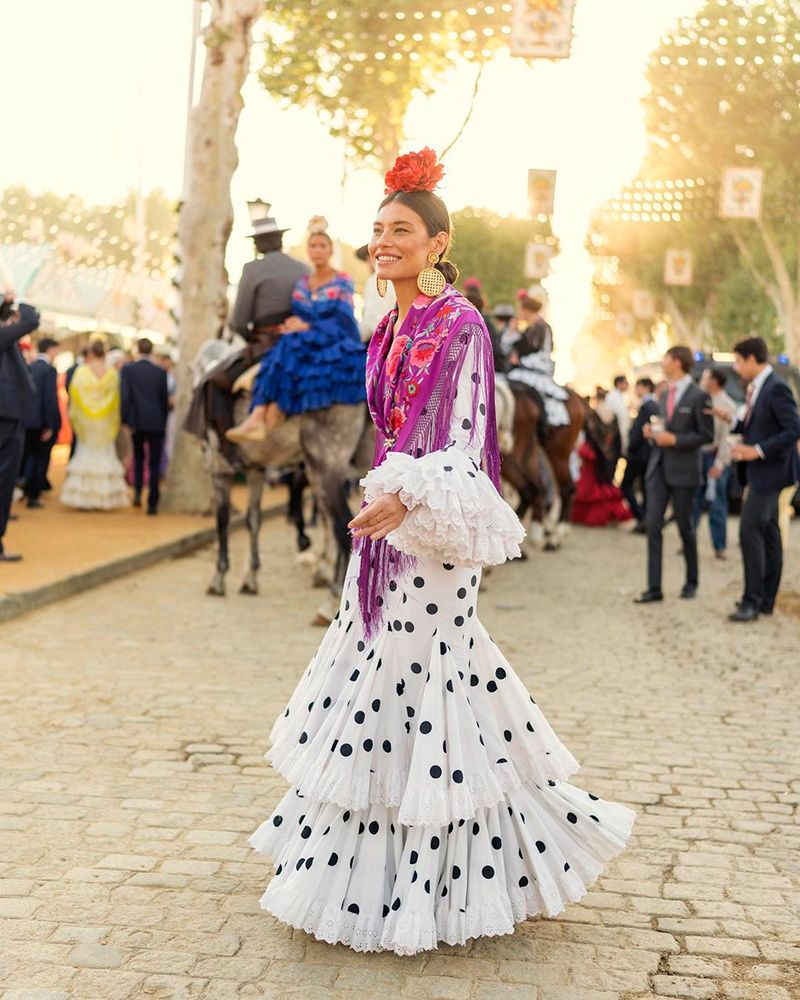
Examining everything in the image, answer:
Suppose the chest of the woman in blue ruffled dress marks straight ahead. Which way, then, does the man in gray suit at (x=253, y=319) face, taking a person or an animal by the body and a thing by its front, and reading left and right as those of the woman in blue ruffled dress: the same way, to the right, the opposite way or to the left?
to the right

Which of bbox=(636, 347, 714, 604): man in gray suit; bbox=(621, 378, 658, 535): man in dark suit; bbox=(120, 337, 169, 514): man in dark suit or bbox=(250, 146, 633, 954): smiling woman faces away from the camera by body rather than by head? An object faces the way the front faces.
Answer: bbox=(120, 337, 169, 514): man in dark suit

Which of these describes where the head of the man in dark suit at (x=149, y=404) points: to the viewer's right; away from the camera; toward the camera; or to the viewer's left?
away from the camera

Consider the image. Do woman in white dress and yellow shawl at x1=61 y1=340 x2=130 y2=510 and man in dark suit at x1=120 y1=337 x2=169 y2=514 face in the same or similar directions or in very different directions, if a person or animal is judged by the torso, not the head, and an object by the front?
same or similar directions

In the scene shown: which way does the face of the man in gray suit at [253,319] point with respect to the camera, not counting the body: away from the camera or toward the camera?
away from the camera

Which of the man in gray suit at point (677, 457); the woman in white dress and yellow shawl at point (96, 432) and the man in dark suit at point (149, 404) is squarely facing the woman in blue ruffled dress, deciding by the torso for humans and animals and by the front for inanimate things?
the man in gray suit

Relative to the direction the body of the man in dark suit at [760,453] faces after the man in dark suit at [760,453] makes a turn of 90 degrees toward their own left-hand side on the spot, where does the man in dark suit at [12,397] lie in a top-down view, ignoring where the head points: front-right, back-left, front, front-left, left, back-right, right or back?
right

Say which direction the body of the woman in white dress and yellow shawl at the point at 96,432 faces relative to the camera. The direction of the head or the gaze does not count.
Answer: away from the camera

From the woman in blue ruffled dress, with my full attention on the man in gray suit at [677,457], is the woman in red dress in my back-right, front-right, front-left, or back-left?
front-left

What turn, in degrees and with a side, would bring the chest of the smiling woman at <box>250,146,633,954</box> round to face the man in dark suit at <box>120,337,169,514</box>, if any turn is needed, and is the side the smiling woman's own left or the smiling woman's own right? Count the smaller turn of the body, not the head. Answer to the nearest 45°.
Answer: approximately 135° to the smiling woman's own right

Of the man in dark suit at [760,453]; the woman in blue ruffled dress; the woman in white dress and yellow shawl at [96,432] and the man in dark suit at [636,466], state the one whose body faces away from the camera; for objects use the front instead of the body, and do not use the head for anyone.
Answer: the woman in white dress and yellow shawl

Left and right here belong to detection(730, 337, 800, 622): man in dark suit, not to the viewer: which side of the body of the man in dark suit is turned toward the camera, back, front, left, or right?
left

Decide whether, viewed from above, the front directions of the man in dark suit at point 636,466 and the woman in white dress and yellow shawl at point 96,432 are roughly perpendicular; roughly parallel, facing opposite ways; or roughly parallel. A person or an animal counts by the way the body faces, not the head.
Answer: roughly perpendicular

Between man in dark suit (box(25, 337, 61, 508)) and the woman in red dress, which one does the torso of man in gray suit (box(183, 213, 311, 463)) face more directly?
the man in dark suit

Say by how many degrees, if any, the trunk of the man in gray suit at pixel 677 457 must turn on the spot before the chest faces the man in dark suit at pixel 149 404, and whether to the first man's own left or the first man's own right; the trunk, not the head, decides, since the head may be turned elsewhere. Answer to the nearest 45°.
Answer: approximately 90° to the first man's own right

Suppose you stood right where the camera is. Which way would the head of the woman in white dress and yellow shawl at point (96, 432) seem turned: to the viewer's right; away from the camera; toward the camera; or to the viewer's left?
away from the camera
